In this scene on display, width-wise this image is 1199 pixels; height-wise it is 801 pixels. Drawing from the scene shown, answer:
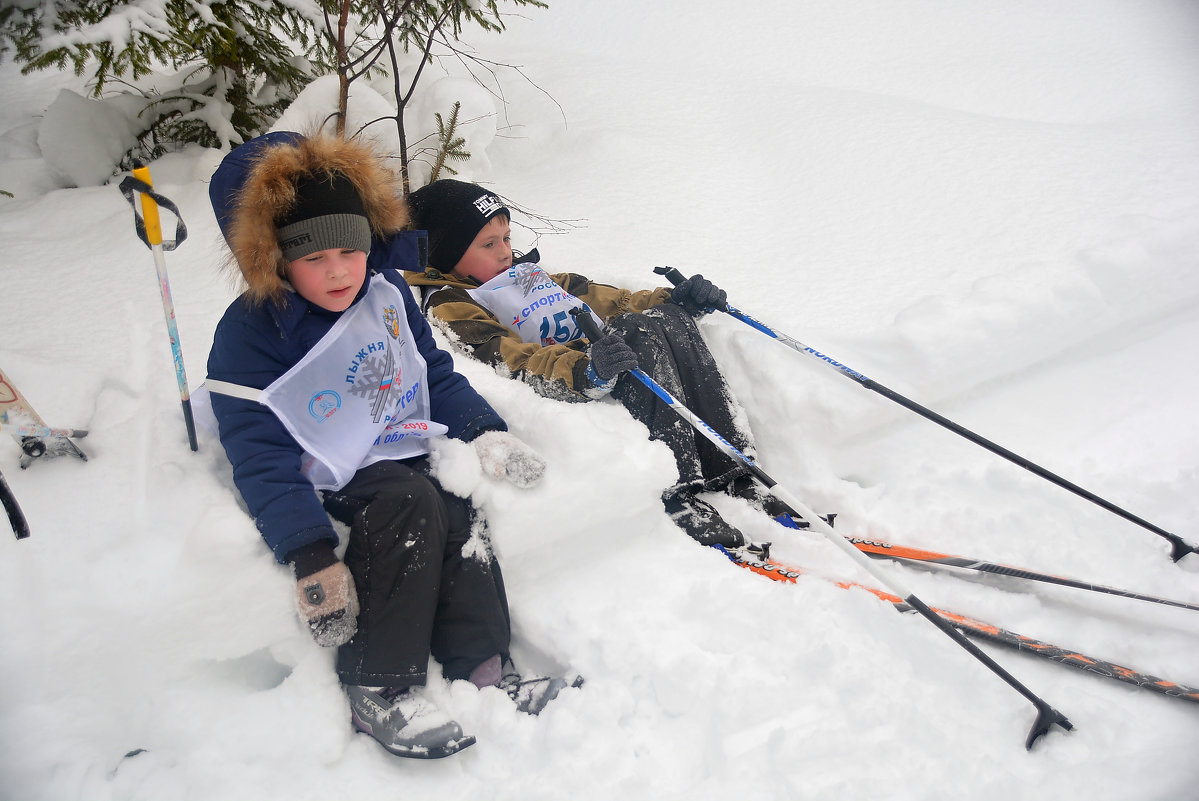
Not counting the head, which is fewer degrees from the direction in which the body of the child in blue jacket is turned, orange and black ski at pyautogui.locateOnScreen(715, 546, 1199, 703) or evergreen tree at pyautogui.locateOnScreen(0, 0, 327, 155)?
the orange and black ski

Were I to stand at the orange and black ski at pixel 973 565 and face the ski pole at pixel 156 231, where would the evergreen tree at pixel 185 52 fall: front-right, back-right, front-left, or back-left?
front-right

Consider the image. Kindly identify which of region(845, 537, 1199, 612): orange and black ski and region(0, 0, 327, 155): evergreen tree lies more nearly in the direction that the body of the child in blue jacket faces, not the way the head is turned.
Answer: the orange and black ski

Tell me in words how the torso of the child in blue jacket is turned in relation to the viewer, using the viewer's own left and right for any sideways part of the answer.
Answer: facing the viewer and to the right of the viewer

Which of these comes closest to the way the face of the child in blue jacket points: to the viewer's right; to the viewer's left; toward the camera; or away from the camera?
toward the camera

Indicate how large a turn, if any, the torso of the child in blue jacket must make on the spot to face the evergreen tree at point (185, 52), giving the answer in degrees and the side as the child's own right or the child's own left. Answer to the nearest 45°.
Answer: approximately 135° to the child's own left

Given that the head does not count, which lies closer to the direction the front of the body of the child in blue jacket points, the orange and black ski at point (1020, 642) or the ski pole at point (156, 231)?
the orange and black ski

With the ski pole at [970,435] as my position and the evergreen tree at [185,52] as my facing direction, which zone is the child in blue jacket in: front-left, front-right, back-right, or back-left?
front-left

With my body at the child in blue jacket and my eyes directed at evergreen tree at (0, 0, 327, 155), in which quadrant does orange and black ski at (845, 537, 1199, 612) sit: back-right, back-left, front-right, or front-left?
back-right

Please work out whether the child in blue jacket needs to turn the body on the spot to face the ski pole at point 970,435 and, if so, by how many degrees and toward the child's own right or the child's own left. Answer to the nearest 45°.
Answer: approximately 45° to the child's own left

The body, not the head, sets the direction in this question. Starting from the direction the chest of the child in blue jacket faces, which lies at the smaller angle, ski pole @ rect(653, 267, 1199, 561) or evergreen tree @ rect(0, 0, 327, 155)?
the ski pole

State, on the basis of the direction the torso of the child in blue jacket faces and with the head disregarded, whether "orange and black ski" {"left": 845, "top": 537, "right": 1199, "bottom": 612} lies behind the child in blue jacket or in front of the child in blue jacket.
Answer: in front

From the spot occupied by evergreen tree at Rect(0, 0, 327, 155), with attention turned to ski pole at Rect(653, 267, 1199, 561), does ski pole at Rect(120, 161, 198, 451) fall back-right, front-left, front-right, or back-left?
front-right
